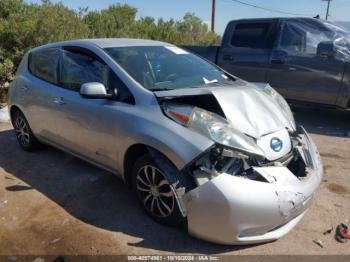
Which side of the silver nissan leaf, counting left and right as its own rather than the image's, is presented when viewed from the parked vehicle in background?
left

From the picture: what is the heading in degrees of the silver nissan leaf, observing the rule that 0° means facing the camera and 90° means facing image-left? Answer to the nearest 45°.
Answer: approximately 315°
